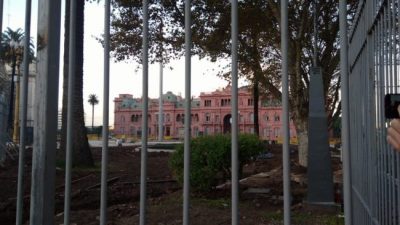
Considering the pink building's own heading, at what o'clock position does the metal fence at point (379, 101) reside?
The metal fence is roughly at 11 o'clock from the pink building.

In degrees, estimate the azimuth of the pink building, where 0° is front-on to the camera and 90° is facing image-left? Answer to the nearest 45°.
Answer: approximately 0°

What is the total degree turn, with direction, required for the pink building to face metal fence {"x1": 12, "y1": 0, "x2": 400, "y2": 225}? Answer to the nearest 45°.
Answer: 0° — it already faces it

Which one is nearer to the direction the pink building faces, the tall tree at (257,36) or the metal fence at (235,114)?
the metal fence

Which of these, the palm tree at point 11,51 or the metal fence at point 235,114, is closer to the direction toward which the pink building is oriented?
the metal fence

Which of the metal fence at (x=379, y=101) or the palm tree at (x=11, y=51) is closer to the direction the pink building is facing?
the metal fence
